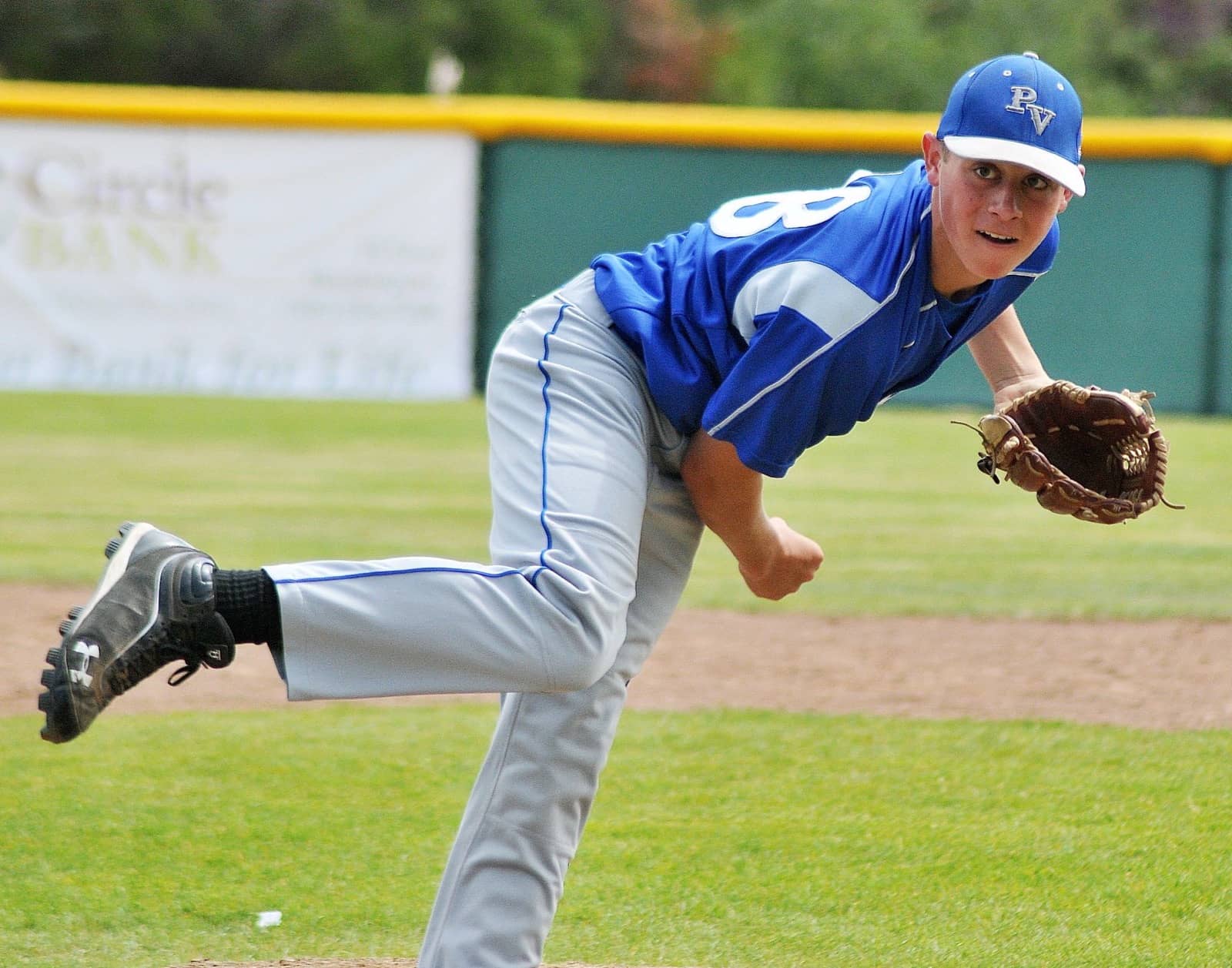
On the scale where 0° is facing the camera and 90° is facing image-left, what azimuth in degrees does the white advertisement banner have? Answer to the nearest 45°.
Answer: approximately 0°
